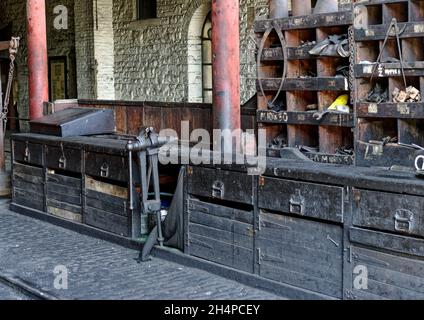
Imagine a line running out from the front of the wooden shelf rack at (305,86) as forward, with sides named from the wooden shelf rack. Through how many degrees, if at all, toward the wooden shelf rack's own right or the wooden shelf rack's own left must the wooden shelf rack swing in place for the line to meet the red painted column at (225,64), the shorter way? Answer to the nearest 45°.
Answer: approximately 90° to the wooden shelf rack's own right

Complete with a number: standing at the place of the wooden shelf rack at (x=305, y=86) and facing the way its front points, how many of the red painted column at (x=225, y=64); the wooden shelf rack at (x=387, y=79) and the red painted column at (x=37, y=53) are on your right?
2

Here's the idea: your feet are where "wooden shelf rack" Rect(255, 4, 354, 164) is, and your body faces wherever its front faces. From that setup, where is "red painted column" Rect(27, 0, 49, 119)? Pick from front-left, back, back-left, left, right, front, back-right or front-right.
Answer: right

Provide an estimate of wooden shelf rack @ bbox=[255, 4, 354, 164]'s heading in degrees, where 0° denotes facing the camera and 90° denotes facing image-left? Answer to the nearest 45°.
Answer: approximately 45°

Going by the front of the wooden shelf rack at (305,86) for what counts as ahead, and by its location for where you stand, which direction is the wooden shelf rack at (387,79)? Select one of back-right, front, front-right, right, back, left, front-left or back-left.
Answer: left
